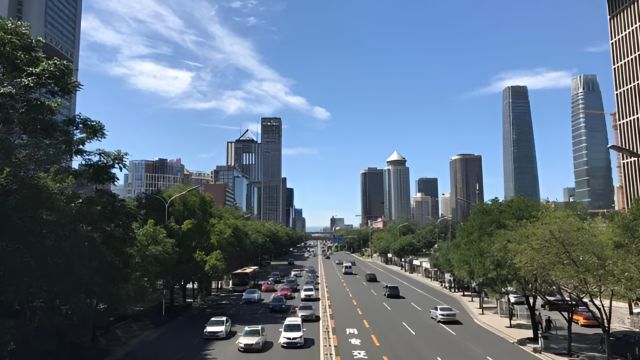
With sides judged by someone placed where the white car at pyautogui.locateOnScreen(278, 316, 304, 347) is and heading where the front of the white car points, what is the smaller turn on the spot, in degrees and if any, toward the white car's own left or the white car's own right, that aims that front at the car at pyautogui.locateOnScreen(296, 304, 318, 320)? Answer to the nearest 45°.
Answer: approximately 180°

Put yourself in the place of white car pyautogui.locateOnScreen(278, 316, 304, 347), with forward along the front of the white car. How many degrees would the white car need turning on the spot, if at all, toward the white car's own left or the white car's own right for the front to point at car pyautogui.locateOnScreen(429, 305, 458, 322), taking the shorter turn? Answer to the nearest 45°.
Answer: approximately 135° to the white car's own left

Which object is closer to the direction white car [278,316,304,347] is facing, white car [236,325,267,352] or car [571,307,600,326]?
the white car

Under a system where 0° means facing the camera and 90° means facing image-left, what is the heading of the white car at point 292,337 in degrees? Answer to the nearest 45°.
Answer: approximately 0°

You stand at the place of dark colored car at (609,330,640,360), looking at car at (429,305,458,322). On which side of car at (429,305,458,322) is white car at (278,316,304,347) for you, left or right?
left

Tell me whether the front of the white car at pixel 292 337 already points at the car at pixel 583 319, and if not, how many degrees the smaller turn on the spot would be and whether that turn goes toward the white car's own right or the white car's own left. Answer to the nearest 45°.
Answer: approximately 90° to the white car's own left

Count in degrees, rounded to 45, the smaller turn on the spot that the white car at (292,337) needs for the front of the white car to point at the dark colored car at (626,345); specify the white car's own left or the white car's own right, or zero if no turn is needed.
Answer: approximately 90° to the white car's own left

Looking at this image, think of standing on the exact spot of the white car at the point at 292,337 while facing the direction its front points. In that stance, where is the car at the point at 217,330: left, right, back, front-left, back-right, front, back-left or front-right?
back-right

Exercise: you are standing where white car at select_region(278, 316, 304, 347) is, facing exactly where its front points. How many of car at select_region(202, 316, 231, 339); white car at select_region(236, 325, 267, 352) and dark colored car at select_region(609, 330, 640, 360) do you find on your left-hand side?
1

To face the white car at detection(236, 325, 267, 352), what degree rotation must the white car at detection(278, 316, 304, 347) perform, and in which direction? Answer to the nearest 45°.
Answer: approximately 45° to its right
